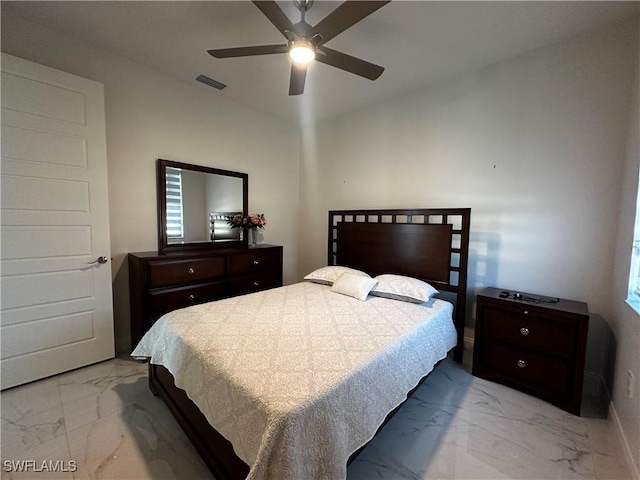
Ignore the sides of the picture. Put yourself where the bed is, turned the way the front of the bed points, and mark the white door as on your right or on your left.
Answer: on your right

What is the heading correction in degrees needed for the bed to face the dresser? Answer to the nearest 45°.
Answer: approximately 90° to its right

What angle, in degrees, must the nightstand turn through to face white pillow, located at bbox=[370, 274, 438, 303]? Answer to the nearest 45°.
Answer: approximately 45° to its right
